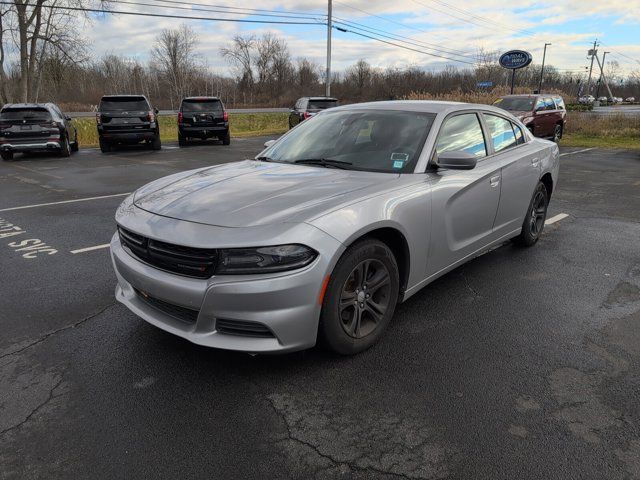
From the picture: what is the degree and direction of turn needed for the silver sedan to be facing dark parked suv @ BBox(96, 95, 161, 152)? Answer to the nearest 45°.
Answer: approximately 90° to its right

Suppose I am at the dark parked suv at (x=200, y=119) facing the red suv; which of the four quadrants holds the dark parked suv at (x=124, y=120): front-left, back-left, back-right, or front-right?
back-right

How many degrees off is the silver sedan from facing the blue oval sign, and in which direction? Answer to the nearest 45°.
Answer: approximately 135° to its right

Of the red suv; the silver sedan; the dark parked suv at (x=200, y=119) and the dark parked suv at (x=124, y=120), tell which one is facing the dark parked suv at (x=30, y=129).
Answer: the red suv

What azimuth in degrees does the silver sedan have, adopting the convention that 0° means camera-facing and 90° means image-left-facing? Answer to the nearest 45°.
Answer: approximately 45°

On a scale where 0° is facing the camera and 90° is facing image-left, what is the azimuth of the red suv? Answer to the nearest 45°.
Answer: approximately 45°

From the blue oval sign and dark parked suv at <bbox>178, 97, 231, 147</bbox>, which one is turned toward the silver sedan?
the blue oval sign

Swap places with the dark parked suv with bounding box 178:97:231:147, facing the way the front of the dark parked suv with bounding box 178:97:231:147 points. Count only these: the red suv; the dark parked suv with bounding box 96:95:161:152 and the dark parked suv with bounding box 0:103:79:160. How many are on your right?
1

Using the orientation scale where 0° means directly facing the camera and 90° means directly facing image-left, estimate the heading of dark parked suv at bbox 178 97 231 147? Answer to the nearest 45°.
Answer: approximately 180°

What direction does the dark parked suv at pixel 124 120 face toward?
away from the camera
